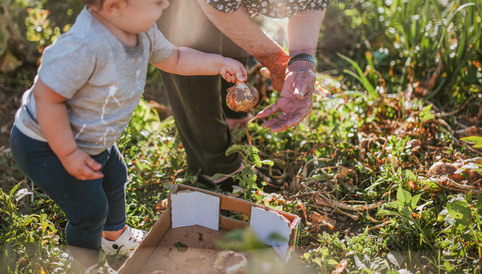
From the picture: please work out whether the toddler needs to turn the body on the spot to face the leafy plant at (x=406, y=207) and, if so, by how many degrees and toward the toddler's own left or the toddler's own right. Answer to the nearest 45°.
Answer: approximately 45° to the toddler's own left

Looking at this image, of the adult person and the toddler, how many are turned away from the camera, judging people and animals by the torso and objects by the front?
0

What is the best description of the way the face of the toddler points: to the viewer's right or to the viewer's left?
to the viewer's right
